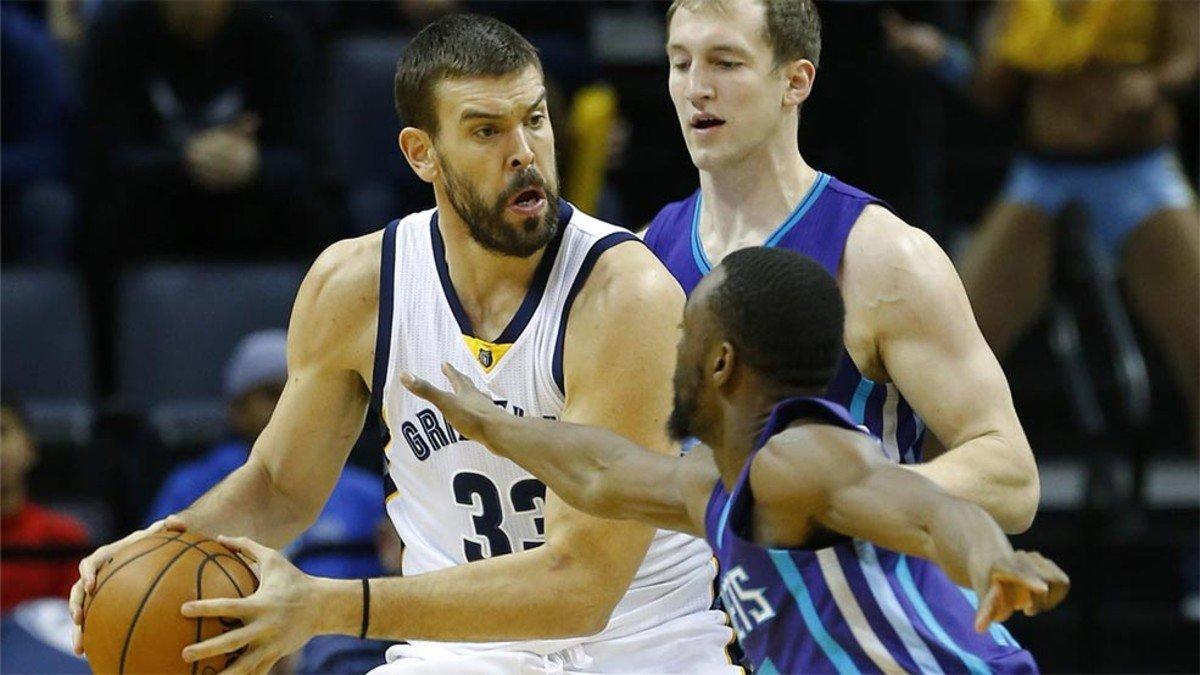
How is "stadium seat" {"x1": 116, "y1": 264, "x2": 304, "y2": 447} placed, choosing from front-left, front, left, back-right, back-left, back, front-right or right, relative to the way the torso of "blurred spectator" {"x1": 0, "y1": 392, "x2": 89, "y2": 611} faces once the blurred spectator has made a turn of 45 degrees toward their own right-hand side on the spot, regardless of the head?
back

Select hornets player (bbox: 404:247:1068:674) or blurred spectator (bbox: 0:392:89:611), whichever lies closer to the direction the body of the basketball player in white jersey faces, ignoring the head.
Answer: the hornets player

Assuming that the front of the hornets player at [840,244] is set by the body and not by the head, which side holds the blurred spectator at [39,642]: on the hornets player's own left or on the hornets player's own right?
on the hornets player's own right

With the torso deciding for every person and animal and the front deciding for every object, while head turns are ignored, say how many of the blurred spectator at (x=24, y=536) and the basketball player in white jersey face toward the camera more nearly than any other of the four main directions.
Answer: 2

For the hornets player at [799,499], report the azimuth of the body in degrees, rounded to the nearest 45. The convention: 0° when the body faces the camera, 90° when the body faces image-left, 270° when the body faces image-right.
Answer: approximately 90°

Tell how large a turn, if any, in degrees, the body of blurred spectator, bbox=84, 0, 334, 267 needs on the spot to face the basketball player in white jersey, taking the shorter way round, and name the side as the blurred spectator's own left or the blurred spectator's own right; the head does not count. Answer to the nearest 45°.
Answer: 0° — they already face them

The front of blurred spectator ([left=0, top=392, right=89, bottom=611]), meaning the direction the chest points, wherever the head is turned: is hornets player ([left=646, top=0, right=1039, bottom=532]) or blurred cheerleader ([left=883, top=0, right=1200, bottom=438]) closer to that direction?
the hornets player

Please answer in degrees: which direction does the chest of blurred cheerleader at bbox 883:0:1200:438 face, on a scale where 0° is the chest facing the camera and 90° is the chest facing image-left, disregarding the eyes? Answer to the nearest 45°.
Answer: approximately 0°

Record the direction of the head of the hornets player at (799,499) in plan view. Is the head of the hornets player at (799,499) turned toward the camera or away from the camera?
away from the camera

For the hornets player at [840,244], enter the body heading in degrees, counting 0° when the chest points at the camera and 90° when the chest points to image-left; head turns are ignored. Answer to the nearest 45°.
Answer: approximately 45°

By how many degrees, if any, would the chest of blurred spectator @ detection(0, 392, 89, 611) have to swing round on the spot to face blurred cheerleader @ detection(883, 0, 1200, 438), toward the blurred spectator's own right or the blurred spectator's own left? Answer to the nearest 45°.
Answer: approximately 90° to the blurred spectator's own left
